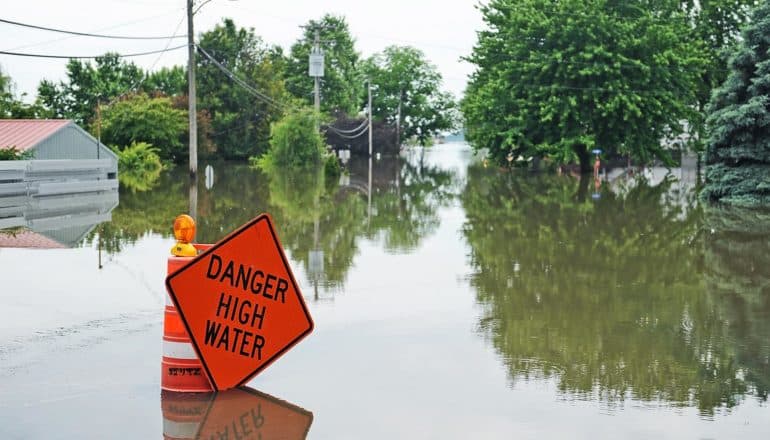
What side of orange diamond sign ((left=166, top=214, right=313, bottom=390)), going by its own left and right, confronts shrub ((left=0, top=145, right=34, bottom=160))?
back

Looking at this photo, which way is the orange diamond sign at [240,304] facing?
toward the camera

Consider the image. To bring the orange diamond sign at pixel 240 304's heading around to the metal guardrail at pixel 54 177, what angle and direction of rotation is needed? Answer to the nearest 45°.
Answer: approximately 180°

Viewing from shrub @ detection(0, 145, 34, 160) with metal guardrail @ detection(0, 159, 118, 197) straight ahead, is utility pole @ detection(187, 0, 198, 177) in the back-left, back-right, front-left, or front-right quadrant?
front-left

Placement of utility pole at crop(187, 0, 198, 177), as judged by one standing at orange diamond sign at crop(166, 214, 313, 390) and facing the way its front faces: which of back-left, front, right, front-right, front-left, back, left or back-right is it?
back

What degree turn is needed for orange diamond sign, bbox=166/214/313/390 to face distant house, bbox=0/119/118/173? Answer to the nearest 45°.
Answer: approximately 180°

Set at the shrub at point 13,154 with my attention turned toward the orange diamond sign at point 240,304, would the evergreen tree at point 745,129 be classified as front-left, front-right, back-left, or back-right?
front-left

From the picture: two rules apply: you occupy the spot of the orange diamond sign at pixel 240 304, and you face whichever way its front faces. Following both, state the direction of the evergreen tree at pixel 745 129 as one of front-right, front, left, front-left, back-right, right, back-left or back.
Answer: back-left
